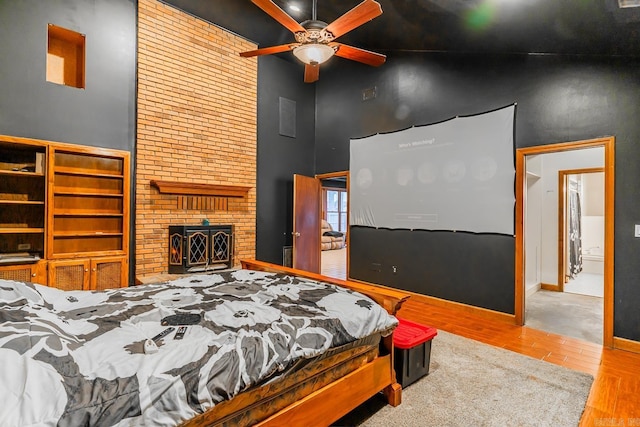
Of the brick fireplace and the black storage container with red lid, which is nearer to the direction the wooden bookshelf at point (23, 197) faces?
the black storage container with red lid

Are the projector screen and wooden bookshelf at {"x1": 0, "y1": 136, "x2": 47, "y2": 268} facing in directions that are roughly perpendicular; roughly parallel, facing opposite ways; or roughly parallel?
roughly perpendicular

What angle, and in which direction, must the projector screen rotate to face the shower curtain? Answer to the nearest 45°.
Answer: approximately 180°

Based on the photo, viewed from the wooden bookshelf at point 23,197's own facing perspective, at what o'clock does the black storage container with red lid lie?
The black storage container with red lid is roughly at 11 o'clock from the wooden bookshelf.

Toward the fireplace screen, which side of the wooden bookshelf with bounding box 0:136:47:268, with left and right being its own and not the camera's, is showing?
left

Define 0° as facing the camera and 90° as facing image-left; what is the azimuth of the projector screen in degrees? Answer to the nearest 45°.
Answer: approximately 45°

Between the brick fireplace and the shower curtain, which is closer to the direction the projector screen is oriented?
the brick fireplace

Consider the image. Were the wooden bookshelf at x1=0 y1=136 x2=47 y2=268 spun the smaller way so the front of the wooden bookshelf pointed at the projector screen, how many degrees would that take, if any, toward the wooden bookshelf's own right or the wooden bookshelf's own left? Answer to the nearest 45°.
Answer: approximately 45° to the wooden bookshelf's own left

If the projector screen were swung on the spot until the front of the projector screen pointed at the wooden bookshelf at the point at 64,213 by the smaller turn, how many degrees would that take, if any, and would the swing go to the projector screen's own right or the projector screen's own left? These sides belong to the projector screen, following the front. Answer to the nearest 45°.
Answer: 0° — it already faces it

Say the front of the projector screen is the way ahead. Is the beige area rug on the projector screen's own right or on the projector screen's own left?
on the projector screen's own left
